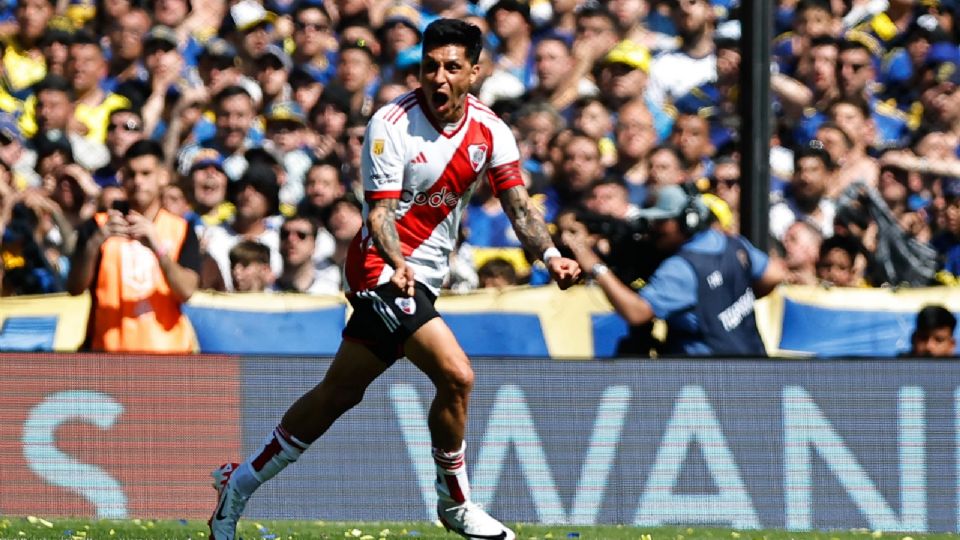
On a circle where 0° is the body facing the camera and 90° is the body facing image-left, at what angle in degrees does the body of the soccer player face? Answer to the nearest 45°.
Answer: approximately 315°

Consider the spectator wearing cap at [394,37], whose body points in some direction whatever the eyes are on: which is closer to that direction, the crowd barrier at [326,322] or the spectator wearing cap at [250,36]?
the crowd barrier

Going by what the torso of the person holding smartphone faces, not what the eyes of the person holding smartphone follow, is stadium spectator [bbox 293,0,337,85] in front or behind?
behind

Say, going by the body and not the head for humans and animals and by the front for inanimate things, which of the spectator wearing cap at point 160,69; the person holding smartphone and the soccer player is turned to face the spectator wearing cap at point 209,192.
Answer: the spectator wearing cap at point 160,69

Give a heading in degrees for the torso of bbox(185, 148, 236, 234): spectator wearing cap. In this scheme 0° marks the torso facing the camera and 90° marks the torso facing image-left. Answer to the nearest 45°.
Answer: approximately 0°

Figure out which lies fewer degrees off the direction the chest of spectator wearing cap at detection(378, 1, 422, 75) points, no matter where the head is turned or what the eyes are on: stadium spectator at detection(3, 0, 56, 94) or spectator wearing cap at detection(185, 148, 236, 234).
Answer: the spectator wearing cap

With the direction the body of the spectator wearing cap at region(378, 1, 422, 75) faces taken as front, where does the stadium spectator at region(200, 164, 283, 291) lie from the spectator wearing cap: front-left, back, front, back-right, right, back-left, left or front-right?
front-right

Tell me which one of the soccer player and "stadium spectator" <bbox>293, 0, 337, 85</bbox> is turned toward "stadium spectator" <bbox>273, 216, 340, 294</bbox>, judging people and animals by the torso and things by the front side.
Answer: "stadium spectator" <bbox>293, 0, 337, 85</bbox>
